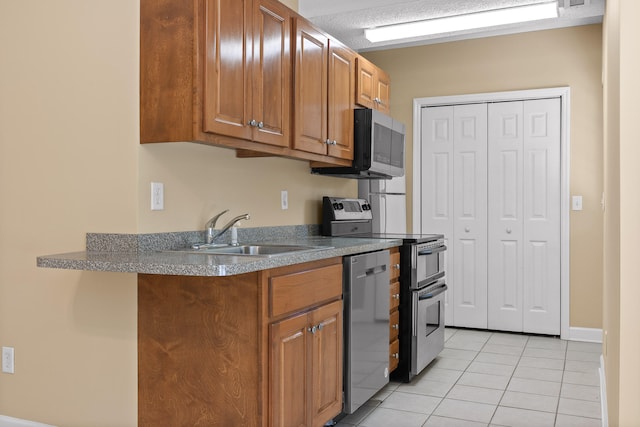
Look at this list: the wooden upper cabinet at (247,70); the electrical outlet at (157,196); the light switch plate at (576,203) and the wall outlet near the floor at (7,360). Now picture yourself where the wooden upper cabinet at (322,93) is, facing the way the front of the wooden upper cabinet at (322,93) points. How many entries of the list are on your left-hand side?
1

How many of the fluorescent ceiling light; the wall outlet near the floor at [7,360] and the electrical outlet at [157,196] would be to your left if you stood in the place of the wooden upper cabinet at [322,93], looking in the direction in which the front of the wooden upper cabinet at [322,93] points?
1

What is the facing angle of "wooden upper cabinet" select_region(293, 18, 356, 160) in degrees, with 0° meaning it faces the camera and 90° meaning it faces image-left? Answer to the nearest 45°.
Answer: approximately 315°

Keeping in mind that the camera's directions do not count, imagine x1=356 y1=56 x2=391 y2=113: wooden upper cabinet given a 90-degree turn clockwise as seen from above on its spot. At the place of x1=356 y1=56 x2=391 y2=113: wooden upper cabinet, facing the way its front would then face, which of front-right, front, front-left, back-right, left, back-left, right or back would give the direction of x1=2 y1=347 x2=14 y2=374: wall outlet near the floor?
front

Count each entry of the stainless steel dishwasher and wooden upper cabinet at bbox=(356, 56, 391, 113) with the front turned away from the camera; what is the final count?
0
